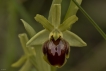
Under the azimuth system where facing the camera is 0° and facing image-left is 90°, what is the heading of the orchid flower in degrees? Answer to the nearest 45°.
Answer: approximately 0°
